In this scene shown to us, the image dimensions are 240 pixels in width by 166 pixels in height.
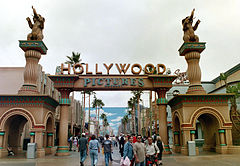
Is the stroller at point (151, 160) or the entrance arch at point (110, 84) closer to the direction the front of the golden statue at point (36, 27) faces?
the stroller

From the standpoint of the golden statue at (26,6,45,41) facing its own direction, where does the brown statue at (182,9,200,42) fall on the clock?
the brown statue at (182,9,200,42) is roughly at 8 o'clock from the golden statue at (26,6,45,41).

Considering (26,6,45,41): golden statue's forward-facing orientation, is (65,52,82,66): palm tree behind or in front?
behind

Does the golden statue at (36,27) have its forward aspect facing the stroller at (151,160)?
no

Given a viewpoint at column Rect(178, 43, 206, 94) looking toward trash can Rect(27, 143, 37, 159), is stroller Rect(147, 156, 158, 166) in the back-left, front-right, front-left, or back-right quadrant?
front-left

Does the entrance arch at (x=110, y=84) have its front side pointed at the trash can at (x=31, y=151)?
no

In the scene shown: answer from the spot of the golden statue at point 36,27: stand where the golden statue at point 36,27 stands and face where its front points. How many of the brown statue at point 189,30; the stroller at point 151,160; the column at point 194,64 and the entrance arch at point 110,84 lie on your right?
0

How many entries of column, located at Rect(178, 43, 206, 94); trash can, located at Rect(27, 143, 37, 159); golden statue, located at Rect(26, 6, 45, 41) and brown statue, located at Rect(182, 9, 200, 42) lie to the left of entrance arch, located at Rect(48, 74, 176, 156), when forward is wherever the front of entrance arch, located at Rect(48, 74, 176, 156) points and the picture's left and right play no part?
2

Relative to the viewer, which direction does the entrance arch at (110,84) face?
toward the camera

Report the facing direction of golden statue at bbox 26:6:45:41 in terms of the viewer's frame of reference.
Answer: facing the viewer and to the left of the viewer

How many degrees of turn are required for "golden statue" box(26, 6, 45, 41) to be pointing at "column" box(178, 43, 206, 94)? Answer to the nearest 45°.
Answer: approximately 135° to its left

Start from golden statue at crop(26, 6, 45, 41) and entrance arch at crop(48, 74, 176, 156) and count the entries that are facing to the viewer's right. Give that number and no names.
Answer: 0

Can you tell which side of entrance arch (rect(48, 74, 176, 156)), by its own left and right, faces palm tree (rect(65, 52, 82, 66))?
back

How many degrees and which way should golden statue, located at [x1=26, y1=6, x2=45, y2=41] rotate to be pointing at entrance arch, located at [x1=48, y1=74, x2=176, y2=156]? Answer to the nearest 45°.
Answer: approximately 135° to its left

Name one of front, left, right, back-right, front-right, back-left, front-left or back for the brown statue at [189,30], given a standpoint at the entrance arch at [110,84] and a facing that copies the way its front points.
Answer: left

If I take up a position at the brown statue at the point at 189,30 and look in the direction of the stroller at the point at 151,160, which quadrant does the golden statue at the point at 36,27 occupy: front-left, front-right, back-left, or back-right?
front-right

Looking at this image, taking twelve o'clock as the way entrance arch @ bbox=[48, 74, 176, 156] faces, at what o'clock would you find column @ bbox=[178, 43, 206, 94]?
The column is roughly at 9 o'clock from the entrance arch.
